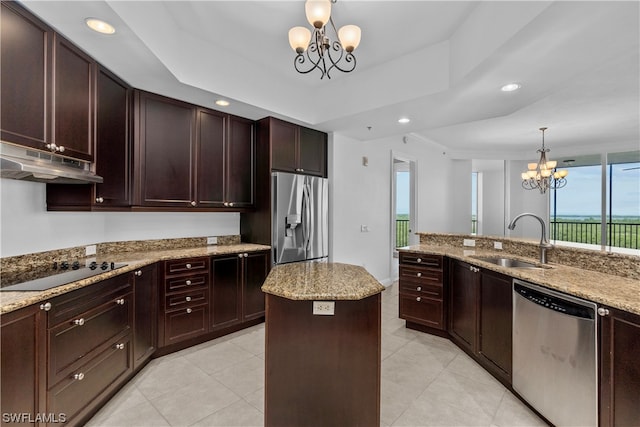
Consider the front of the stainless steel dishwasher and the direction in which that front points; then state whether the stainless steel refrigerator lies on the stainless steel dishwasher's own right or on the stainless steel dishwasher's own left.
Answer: on the stainless steel dishwasher's own right

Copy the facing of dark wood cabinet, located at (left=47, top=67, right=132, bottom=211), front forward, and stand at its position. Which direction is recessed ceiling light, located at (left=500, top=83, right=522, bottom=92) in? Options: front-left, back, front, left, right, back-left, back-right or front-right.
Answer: front

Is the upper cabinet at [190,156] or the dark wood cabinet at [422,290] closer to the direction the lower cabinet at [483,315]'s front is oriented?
the upper cabinet

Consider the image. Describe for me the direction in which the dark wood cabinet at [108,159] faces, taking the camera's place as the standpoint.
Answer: facing the viewer and to the right of the viewer

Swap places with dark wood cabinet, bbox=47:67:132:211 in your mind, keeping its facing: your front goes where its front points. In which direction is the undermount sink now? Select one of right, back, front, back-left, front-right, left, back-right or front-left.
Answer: front

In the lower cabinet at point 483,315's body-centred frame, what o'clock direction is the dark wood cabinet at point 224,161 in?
The dark wood cabinet is roughly at 1 o'clock from the lower cabinet.

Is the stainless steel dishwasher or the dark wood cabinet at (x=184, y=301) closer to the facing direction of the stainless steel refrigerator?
the stainless steel dishwasher

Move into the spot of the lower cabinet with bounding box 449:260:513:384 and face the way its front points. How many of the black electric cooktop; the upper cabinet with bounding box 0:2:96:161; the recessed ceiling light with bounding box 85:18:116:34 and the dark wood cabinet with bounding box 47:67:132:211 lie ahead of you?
4

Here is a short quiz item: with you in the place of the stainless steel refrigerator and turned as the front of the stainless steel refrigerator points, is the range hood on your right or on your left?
on your right

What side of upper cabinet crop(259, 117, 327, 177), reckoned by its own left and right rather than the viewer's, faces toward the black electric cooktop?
right

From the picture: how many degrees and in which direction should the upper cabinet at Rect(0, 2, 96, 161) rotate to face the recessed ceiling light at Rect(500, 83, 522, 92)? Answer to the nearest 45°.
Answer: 0° — it already faces it

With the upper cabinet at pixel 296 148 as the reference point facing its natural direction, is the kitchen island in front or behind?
in front

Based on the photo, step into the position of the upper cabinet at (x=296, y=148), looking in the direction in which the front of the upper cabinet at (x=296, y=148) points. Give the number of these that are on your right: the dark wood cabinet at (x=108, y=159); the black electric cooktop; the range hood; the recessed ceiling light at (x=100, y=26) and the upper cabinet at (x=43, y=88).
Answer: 5

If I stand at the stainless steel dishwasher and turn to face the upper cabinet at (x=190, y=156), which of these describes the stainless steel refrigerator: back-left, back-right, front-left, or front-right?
front-right

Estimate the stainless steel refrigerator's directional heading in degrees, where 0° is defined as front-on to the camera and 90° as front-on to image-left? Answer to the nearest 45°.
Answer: approximately 315°

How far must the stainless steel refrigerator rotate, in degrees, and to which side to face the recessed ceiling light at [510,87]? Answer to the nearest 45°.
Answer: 0° — it already faces it

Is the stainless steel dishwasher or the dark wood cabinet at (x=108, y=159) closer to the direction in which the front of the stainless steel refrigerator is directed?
the stainless steel dishwasher

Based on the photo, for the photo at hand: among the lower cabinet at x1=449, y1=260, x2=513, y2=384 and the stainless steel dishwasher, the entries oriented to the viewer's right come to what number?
0
